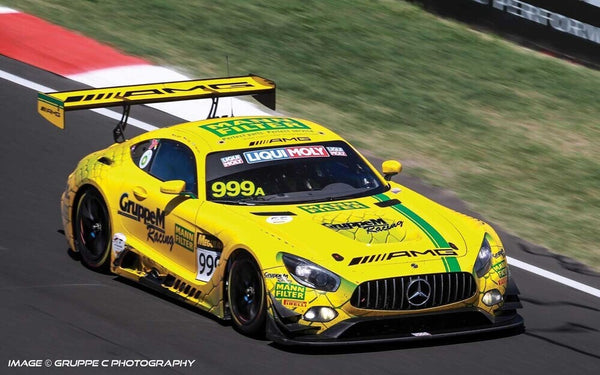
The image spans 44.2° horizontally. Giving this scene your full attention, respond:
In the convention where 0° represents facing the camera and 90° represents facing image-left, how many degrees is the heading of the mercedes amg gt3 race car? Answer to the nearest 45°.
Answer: approximately 315°

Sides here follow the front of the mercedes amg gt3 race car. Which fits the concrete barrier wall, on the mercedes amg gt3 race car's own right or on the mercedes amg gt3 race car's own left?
on the mercedes amg gt3 race car's own left
